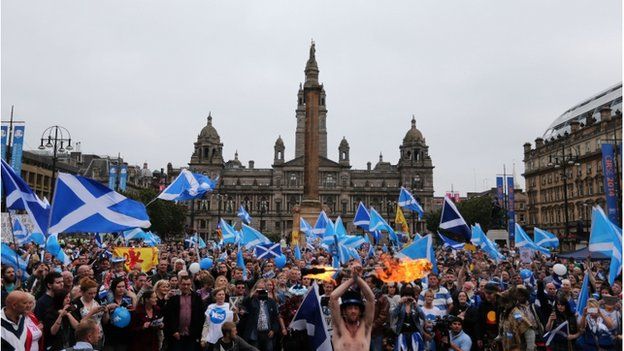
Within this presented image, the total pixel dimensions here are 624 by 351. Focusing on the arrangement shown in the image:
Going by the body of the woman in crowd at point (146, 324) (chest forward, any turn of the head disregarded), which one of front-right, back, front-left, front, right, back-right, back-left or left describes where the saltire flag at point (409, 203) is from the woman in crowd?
left

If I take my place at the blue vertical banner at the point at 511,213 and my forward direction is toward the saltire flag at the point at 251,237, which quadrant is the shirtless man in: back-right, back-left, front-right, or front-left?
front-left

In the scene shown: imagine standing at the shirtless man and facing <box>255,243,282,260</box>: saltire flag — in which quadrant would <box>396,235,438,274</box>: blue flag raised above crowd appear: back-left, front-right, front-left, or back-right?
front-right

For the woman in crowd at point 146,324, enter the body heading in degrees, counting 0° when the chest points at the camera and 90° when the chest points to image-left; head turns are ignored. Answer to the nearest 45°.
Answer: approximately 315°

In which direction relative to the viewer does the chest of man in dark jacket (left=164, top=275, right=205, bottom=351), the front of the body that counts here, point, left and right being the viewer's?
facing the viewer

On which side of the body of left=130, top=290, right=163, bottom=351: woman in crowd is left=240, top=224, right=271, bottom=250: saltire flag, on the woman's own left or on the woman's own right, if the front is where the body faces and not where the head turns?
on the woman's own left
